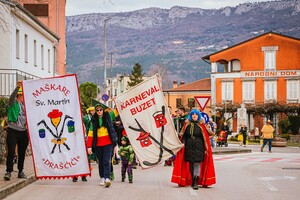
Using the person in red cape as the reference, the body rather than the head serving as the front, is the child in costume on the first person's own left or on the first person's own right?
on the first person's own right

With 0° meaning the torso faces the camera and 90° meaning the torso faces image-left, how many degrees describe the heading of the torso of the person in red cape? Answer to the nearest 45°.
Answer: approximately 0°

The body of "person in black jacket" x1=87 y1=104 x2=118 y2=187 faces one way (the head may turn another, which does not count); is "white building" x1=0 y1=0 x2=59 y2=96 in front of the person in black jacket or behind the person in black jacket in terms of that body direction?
behind

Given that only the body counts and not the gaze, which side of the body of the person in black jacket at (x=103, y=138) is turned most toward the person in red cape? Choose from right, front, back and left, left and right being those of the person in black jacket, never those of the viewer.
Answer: left

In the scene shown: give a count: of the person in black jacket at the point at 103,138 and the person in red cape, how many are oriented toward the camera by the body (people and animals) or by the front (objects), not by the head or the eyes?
2

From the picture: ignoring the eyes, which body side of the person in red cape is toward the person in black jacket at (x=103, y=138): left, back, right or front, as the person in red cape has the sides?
right

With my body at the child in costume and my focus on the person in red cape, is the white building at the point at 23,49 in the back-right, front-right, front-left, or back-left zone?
back-left

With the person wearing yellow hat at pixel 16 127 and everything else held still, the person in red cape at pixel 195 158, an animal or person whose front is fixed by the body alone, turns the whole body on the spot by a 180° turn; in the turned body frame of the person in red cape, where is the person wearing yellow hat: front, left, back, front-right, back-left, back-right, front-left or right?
left
